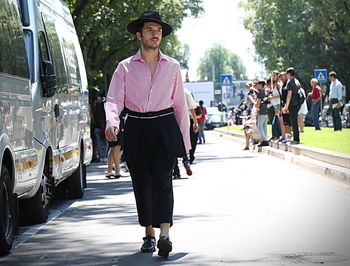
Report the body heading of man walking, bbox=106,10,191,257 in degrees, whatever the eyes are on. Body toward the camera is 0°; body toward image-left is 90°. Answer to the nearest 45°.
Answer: approximately 0°

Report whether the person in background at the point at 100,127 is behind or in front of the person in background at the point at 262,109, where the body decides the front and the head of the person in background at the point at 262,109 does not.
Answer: in front

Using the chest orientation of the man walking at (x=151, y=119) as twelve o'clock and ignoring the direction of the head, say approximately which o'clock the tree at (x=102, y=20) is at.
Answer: The tree is roughly at 6 o'clock from the man walking.
